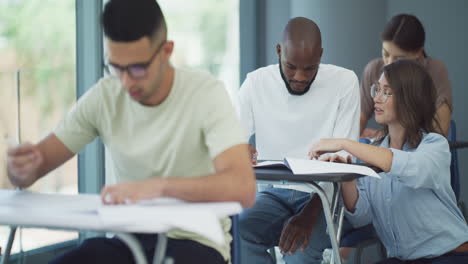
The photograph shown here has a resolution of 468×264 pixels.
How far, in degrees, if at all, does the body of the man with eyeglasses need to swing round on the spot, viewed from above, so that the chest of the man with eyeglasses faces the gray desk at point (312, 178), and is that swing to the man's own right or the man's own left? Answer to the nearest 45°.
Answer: approximately 180°

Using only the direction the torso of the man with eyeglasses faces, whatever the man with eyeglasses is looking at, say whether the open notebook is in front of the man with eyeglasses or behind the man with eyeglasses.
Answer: behind

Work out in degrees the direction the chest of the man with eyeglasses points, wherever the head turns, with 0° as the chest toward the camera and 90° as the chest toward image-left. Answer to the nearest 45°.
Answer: approximately 45°

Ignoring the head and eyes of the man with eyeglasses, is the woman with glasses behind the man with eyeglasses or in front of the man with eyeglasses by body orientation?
behind
